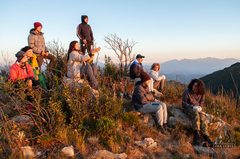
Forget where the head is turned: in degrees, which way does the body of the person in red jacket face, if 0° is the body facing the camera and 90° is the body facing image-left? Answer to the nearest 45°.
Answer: approximately 315°

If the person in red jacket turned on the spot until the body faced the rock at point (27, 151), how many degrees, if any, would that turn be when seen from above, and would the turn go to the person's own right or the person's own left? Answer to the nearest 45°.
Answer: approximately 45° to the person's own right

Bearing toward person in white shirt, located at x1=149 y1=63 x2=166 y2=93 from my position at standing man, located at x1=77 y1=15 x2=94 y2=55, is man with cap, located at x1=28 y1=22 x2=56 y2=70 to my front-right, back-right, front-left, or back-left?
back-right

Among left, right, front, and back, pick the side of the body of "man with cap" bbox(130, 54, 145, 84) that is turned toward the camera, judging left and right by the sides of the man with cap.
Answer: right

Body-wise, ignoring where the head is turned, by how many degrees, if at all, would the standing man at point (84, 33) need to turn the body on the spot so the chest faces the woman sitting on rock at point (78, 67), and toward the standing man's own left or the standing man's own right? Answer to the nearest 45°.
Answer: approximately 45° to the standing man's own right

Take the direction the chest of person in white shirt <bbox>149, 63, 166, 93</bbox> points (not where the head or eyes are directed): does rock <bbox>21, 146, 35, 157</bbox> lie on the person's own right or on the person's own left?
on the person's own right

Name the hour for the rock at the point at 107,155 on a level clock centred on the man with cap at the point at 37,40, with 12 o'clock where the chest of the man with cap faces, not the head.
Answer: The rock is roughly at 1 o'clock from the man with cap.

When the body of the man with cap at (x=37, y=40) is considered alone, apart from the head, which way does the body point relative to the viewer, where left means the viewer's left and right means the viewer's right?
facing the viewer and to the right of the viewer

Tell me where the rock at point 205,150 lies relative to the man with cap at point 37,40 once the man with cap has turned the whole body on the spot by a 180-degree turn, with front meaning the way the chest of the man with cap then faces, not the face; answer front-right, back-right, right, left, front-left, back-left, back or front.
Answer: back

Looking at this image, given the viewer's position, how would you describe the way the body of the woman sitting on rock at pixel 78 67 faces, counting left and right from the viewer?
facing to the right of the viewer
